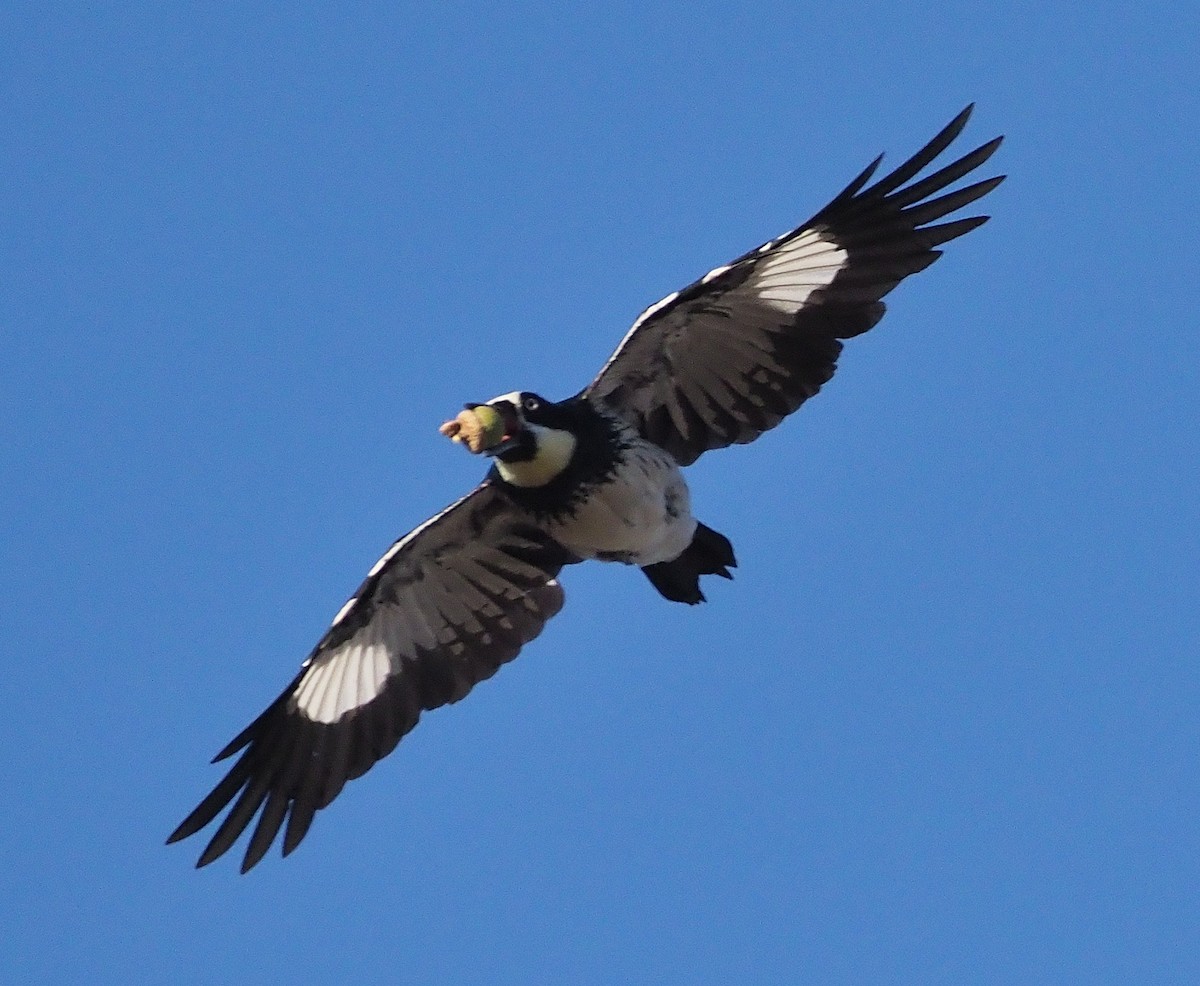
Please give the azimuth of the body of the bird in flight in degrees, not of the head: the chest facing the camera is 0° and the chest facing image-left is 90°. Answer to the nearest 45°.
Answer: approximately 45°
